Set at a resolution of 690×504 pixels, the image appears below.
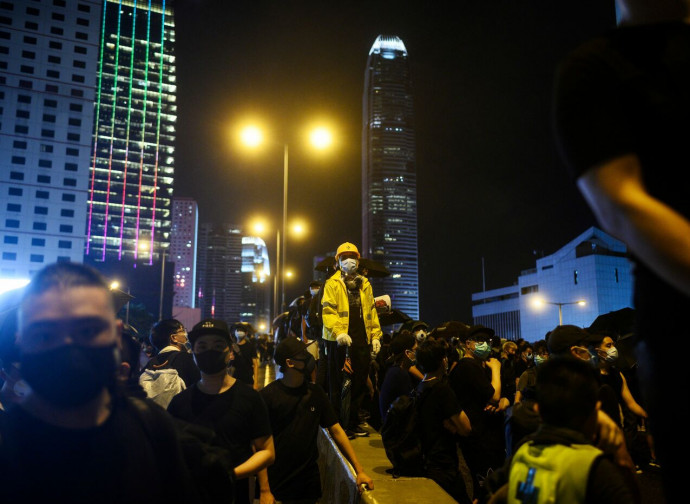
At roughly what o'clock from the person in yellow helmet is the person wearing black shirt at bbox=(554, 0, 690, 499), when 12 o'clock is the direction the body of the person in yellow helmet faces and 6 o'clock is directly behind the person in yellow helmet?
The person wearing black shirt is roughly at 12 o'clock from the person in yellow helmet.

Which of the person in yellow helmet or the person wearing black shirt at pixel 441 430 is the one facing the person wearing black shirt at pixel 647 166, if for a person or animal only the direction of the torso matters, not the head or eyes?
the person in yellow helmet

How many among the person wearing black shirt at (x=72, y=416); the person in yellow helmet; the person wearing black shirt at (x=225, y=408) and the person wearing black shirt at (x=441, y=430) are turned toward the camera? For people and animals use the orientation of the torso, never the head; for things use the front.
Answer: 3

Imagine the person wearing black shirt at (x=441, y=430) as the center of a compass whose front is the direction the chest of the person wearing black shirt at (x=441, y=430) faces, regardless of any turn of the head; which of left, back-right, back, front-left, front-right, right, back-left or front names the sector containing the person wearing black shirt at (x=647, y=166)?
back-right

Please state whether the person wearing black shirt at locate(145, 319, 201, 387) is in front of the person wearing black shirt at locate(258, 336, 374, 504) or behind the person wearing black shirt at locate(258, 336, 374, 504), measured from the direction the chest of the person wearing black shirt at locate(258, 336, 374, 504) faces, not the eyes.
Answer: behind

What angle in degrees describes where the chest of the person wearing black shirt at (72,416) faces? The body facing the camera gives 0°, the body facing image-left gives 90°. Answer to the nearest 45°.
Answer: approximately 0°

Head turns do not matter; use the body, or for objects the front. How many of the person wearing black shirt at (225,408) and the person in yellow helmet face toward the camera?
2
